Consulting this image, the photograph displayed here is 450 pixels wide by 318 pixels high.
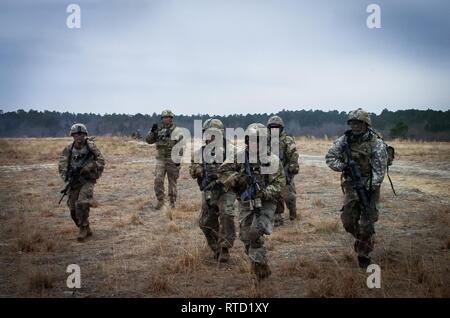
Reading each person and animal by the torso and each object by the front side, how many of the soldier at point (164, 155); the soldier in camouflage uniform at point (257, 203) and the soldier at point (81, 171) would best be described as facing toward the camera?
3

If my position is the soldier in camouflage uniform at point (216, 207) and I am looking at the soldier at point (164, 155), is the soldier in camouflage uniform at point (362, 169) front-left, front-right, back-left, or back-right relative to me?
back-right

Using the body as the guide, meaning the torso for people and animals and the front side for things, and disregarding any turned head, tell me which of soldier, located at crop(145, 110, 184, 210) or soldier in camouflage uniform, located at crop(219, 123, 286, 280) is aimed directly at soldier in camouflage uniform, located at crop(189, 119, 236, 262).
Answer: the soldier

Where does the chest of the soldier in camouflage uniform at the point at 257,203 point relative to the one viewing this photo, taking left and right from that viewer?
facing the viewer

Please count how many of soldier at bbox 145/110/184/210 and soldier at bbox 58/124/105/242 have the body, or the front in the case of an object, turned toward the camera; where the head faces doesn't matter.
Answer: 2

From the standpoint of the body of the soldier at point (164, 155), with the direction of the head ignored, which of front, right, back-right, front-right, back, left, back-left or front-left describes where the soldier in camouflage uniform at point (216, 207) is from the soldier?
front

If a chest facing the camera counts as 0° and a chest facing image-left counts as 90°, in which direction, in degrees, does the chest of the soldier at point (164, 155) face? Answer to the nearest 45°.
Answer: approximately 0°

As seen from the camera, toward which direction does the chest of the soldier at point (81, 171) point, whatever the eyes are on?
toward the camera

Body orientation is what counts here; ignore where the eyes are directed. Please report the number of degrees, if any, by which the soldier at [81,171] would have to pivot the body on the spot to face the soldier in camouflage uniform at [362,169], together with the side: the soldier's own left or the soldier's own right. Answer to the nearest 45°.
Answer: approximately 45° to the soldier's own left

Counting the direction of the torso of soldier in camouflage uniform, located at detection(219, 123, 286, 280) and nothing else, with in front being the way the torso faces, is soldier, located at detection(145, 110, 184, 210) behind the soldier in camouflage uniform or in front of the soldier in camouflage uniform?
behind

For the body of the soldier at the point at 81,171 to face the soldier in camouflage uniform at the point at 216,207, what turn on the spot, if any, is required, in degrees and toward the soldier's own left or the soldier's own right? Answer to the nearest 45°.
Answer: approximately 45° to the soldier's own left
